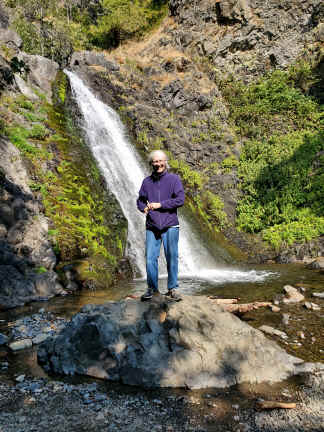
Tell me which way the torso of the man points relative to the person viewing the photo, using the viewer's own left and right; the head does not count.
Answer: facing the viewer

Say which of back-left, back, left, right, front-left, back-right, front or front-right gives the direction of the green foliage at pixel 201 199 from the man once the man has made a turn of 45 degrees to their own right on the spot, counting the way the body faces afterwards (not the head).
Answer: back-right

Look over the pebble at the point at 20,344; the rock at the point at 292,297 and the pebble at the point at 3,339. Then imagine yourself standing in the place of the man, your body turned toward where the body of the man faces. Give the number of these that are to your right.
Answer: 2

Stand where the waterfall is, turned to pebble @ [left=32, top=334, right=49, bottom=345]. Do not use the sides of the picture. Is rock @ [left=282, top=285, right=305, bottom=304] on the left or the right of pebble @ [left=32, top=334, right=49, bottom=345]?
left

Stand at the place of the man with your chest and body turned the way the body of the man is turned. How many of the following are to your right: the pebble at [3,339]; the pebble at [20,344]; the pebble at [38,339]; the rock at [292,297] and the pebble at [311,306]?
3

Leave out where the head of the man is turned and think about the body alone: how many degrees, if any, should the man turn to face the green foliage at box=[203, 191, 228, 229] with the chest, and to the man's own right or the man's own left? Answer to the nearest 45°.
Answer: approximately 180°

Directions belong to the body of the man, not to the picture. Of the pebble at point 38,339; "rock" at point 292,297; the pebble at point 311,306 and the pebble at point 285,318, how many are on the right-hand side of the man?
1

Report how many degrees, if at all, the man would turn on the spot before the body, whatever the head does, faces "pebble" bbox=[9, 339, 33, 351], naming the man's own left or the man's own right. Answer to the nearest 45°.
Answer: approximately 90° to the man's own right

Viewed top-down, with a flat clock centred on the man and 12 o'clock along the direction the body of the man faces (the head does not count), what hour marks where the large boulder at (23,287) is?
The large boulder is roughly at 4 o'clock from the man.

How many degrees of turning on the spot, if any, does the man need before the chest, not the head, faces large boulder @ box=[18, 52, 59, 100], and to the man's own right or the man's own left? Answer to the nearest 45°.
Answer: approximately 135° to the man's own right

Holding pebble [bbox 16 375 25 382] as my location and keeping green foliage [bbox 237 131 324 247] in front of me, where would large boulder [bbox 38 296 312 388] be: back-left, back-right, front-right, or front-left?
front-right

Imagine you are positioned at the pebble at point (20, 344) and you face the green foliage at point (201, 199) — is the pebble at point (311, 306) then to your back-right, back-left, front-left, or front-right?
front-right

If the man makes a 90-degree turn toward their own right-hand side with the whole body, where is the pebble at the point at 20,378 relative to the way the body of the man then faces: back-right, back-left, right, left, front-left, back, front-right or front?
front-left

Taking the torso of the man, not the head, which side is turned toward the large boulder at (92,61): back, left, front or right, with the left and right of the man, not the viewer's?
back

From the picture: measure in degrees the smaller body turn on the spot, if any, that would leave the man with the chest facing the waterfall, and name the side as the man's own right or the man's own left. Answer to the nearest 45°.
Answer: approximately 180°

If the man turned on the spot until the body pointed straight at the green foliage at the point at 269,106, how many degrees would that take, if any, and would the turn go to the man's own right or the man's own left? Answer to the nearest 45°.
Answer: approximately 135° to the man's own left
